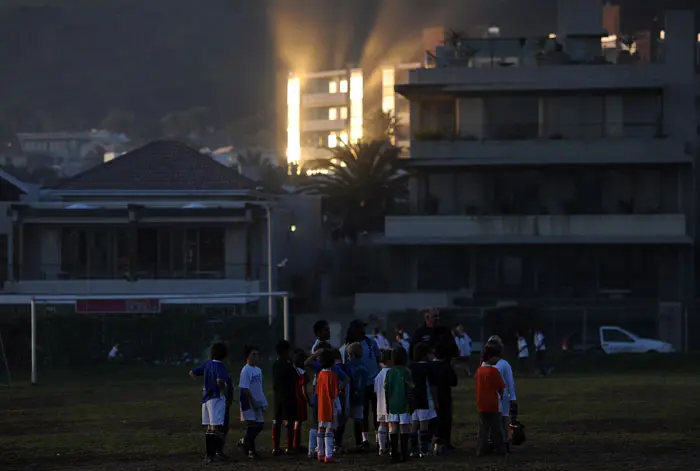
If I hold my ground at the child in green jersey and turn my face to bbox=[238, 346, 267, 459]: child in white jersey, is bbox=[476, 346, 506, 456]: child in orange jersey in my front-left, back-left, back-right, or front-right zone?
back-right

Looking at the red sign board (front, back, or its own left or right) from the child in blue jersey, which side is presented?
front

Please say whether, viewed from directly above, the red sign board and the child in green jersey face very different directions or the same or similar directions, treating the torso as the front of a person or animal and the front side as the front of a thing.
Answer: very different directions

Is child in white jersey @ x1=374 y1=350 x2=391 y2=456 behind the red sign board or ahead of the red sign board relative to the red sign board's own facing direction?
ahead

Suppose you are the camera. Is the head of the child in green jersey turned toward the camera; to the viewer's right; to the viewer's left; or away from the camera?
away from the camera

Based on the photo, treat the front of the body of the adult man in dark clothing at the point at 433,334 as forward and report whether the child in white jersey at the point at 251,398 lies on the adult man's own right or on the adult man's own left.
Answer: on the adult man's own right

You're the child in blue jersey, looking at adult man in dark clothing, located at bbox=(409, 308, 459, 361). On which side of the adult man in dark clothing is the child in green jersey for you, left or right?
right

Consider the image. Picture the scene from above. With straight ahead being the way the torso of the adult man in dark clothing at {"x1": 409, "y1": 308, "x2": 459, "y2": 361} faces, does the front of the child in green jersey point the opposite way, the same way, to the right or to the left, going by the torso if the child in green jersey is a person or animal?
the opposite way

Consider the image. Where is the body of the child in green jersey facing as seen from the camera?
away from the camera

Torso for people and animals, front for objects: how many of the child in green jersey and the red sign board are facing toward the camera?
1

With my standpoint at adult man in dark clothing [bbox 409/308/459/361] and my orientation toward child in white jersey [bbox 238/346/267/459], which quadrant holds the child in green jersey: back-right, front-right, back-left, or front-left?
front-left

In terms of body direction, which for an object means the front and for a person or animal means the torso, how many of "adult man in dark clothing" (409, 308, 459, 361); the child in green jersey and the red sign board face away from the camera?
1

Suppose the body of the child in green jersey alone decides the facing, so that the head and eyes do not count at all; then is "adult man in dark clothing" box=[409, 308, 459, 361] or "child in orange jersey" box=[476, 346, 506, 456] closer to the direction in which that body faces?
the adult man in dark clothing

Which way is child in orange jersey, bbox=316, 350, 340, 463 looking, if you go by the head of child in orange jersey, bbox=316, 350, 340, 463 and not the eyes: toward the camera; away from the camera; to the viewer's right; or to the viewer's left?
away from the camera

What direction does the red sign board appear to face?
toward the camera

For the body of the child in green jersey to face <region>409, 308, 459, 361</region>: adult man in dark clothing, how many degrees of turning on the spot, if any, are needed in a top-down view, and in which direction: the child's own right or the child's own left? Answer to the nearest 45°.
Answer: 0° — they already face them
